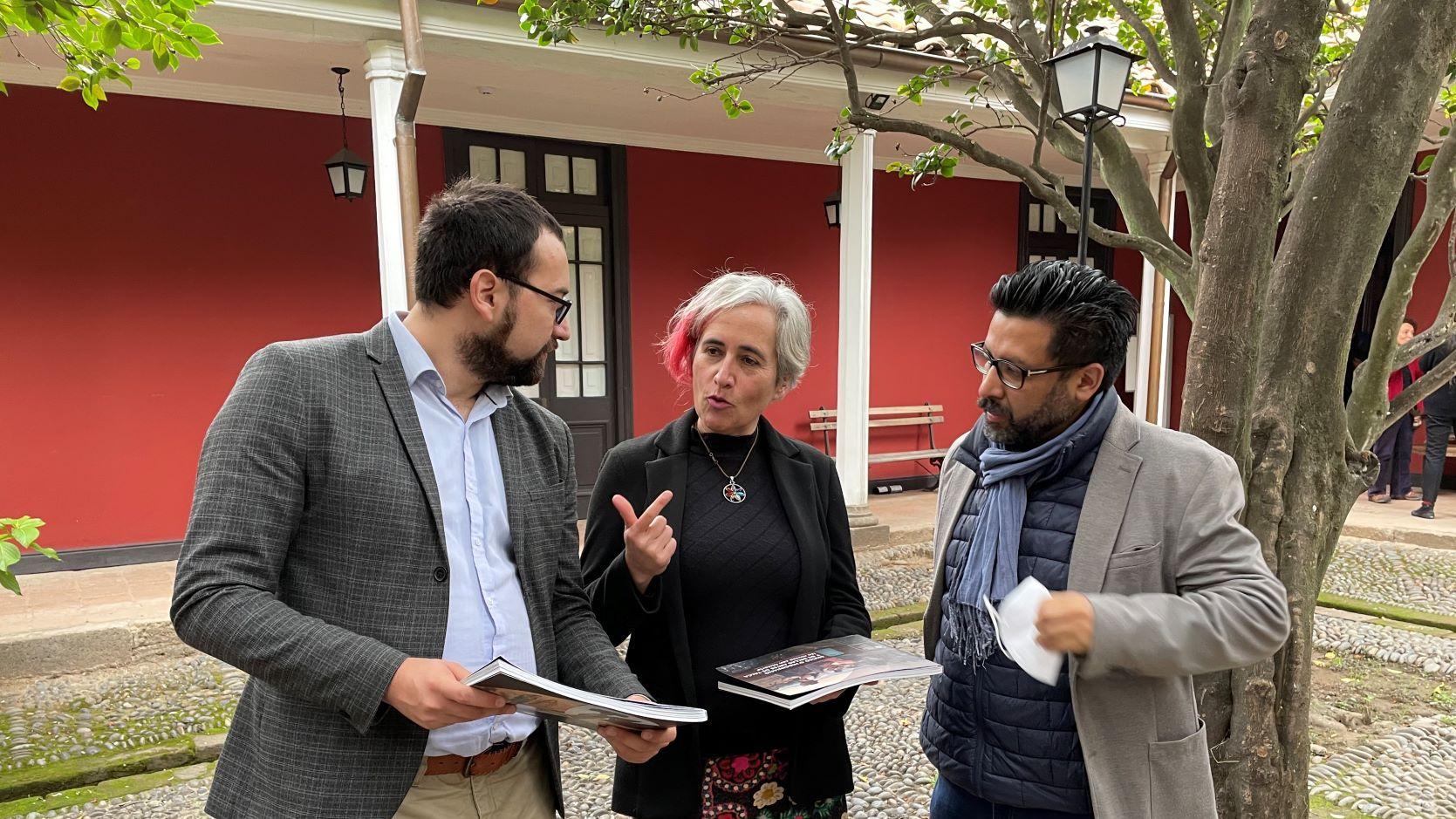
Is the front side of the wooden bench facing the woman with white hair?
yes

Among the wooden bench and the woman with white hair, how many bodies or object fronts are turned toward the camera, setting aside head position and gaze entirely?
2

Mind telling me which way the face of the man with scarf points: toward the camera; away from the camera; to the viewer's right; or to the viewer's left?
to the viewer's left

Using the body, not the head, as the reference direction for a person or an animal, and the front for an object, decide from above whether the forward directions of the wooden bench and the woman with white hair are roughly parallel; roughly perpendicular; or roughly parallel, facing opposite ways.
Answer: roughly parallel

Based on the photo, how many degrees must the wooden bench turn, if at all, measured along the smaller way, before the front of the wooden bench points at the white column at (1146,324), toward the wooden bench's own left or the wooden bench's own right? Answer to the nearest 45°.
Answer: approximately 90° to the wooden bench's own left

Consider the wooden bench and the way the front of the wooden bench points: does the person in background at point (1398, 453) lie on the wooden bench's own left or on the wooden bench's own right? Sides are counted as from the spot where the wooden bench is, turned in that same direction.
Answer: on the wooden bench's own left

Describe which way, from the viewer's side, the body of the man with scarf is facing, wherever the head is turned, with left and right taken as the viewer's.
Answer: facing the viewer and to the left of the viewer

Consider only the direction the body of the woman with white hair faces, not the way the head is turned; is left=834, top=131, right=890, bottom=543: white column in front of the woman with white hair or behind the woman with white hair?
behind

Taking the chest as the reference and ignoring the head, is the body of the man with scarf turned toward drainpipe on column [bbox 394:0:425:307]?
no

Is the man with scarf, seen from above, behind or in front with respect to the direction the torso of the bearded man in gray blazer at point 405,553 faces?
in front

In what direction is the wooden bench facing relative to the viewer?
toward the camera

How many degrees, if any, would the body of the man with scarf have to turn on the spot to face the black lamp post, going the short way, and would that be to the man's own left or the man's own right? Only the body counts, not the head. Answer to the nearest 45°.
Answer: approximately 135° to the man's own right

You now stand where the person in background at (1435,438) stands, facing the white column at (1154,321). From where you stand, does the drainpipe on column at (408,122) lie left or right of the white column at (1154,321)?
left

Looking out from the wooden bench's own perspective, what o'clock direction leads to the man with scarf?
The man with scarf is roughly at 12 o'clock from the wooden bench.

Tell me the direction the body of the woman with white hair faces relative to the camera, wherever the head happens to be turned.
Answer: toward the camera

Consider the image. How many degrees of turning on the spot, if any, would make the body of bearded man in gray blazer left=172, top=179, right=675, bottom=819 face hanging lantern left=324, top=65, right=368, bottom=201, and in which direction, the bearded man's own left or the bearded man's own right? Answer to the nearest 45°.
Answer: approximately 135° to the bearded man's own left
